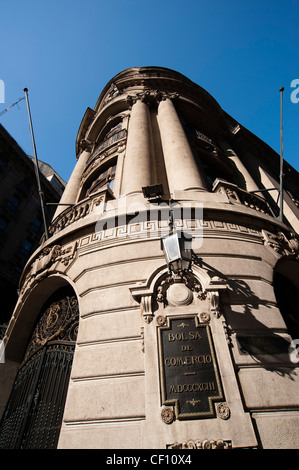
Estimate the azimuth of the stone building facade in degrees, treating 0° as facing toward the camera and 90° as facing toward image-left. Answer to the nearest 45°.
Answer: approximately 0°
